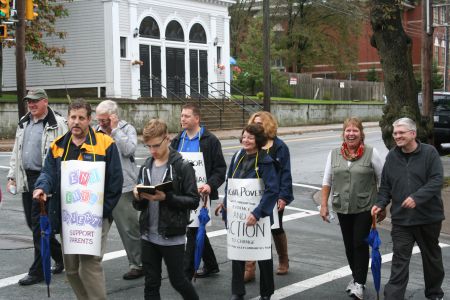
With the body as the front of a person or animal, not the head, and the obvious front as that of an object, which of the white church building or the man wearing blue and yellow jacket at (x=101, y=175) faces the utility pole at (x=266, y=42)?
the white church building

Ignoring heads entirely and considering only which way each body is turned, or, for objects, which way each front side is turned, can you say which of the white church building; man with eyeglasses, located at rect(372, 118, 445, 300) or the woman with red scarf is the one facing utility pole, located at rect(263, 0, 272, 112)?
the white church building

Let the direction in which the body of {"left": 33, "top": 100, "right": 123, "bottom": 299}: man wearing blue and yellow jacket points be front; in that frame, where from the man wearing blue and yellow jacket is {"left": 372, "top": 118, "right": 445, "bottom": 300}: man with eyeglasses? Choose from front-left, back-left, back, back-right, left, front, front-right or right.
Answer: back-left

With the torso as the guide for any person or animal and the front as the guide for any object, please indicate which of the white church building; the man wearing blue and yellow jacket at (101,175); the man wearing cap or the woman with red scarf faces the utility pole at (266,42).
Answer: the white church building

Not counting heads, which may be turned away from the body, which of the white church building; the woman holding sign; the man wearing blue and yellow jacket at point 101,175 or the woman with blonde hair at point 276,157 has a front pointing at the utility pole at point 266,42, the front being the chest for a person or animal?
the white church building

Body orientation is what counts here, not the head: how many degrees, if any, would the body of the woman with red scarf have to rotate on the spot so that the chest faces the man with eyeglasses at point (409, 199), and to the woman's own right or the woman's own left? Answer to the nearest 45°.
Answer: approximately 45° to the woman's own left
